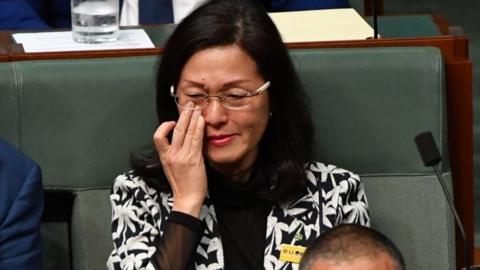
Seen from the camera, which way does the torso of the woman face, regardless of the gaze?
toward the camera

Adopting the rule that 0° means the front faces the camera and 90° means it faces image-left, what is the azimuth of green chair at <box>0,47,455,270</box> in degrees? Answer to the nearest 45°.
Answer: approximately 0°

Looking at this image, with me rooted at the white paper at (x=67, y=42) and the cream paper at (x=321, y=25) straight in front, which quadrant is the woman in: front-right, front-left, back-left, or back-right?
front-right
